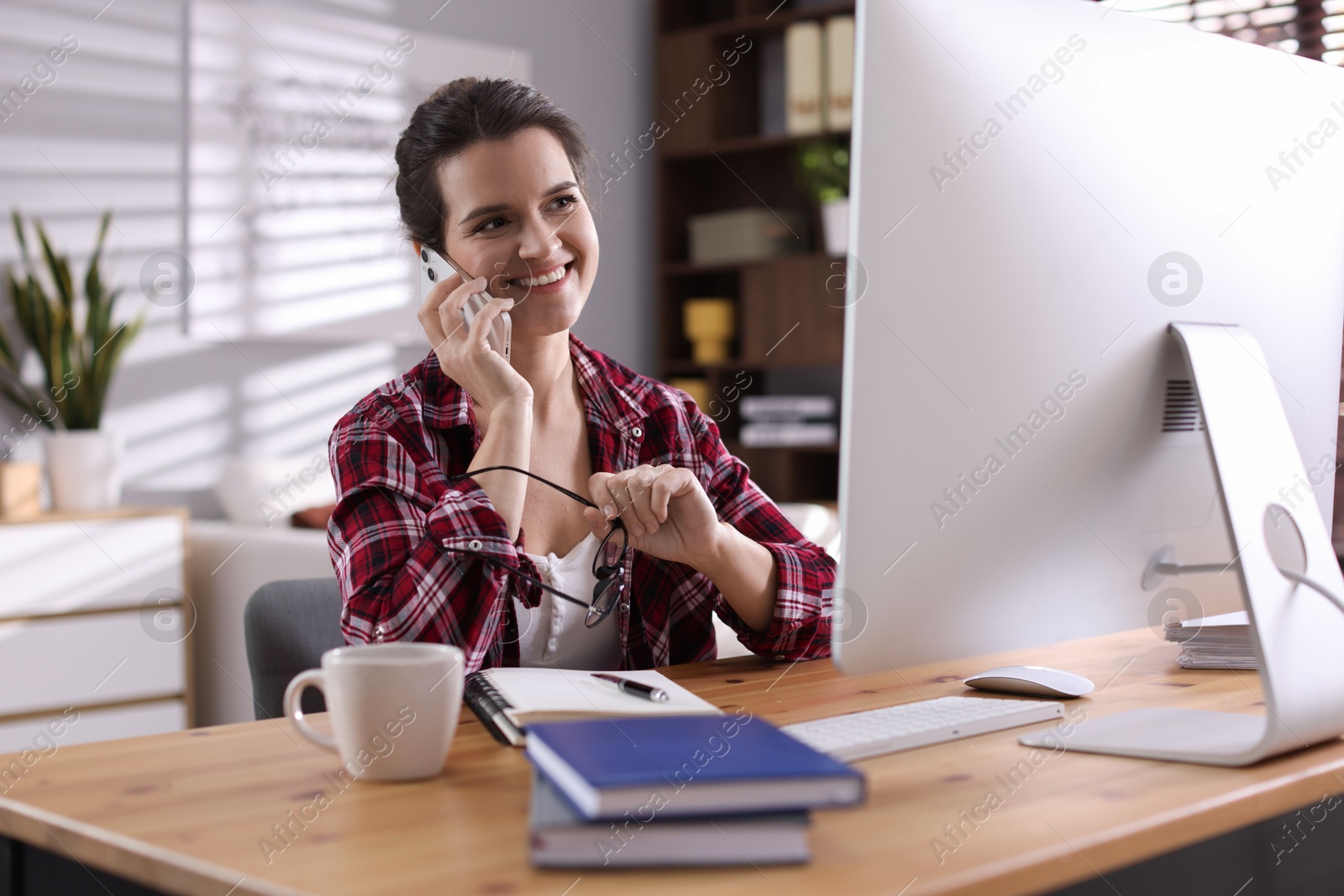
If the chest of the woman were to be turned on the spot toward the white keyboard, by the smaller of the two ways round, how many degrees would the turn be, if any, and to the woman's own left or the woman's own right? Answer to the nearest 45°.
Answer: approximately 45° to the woman's own left

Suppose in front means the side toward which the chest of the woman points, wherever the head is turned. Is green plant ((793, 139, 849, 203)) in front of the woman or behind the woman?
behind

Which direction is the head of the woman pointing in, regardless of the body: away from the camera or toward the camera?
toward the camera

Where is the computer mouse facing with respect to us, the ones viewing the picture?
facing the viewer and to the right of the viewer

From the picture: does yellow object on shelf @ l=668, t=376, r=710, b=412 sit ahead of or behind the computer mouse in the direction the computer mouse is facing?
behind

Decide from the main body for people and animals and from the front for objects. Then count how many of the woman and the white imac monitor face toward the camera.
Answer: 1

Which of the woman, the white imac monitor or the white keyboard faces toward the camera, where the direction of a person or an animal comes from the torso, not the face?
the woman

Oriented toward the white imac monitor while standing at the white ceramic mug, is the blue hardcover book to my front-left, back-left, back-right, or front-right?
front-right

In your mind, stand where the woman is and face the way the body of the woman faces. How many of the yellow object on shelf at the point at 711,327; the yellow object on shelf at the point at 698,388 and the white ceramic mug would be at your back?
2

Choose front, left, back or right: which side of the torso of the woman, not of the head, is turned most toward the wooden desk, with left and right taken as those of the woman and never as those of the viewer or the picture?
front

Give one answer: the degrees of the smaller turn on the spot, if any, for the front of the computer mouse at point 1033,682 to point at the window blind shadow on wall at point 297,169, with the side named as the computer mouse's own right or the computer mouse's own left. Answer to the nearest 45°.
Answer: approximately 180°

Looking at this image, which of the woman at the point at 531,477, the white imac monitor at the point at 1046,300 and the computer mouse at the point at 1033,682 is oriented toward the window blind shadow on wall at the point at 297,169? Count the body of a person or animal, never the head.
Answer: the white imac monitor

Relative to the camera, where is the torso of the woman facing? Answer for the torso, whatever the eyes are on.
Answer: toward the camera

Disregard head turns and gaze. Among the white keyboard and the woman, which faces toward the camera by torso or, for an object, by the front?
the woman

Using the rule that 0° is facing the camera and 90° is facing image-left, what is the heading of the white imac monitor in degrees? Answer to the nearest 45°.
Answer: approximately 135°

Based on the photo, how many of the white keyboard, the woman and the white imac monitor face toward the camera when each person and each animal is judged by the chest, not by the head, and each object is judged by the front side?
1

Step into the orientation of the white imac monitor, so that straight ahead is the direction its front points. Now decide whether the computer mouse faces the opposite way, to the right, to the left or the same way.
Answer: the opposite way
